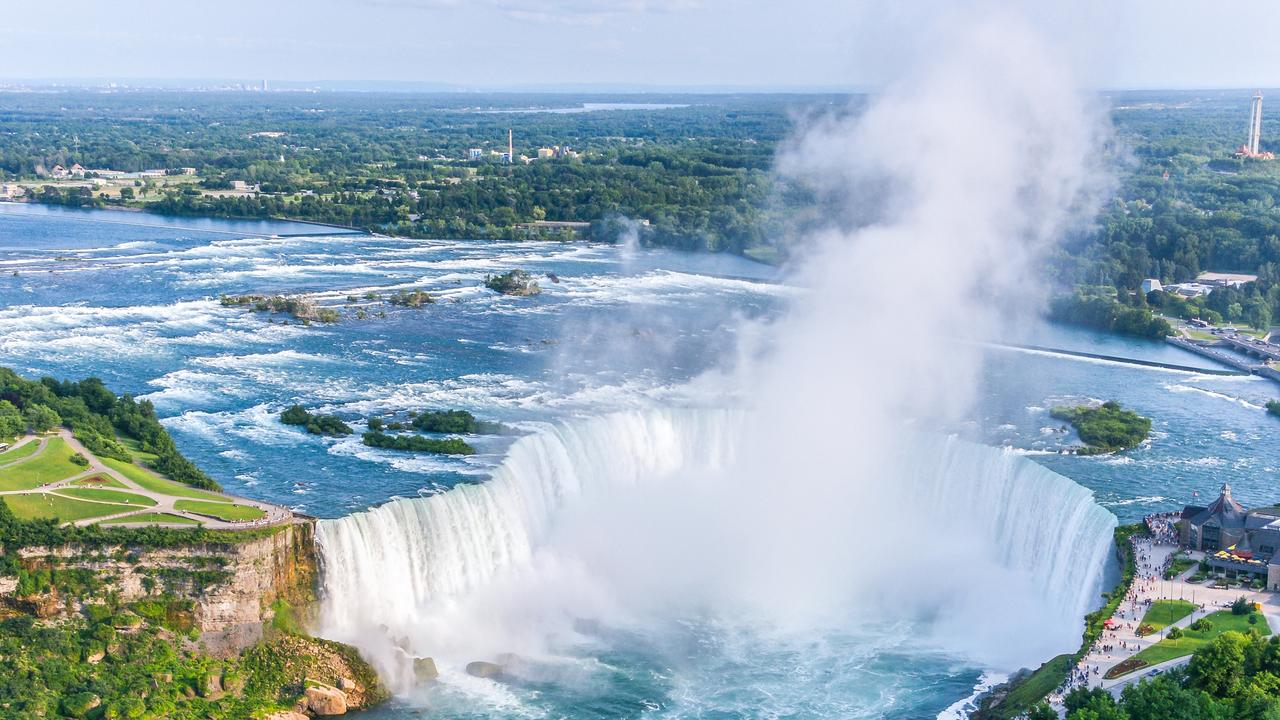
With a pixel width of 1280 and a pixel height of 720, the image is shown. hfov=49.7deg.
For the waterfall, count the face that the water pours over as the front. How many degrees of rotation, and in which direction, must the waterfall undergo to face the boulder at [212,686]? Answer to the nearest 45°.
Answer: approximately 45° to its right

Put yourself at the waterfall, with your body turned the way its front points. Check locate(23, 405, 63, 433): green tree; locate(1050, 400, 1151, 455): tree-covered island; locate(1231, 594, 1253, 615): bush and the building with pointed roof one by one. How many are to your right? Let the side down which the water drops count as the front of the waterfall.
1

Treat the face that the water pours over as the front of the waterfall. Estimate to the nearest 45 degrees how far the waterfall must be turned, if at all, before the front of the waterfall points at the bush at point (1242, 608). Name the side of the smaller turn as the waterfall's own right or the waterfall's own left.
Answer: approximately 45° to the waterfall's own left

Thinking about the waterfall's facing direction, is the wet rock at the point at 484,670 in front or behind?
in front

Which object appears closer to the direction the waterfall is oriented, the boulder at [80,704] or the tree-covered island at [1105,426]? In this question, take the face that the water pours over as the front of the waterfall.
the boulder

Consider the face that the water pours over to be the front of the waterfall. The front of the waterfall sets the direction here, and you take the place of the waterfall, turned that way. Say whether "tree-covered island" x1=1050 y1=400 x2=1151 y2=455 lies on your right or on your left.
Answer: on your left

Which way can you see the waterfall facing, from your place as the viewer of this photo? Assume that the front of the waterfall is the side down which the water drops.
facing the viewer

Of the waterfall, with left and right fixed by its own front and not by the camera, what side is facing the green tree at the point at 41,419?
right

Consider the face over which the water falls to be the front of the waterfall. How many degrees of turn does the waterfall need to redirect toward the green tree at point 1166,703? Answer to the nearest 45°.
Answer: approximately 45° to its left

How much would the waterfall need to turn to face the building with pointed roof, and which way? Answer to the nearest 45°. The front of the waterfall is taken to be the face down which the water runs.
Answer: approximately 90° to its left

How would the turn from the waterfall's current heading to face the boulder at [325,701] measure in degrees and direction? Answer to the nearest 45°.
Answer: approximately 45° to its right

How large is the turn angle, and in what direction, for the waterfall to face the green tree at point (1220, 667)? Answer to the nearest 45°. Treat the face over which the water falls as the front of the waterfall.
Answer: approximately 45° to its left
